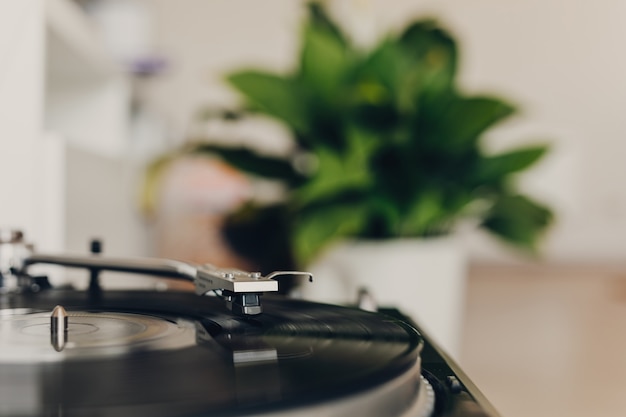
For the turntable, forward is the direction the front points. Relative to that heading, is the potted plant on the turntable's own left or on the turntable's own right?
on the turntable's own left

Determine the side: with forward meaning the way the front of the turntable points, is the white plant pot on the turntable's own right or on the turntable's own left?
on the turntable's own left

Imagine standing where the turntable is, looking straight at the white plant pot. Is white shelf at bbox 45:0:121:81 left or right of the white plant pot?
left

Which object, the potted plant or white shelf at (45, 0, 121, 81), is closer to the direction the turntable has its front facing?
the potted plant
